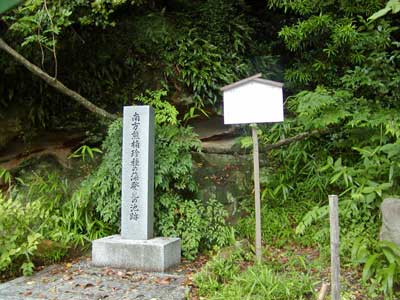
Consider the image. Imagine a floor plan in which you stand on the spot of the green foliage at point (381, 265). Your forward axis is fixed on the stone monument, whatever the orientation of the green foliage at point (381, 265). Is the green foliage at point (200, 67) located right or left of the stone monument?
right

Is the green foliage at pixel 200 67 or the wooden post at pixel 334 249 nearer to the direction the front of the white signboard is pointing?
the wooden post

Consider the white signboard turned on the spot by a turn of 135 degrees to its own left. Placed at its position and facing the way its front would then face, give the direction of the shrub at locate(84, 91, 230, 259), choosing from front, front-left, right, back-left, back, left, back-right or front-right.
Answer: left

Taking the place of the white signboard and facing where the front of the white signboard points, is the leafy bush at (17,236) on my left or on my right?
on my right

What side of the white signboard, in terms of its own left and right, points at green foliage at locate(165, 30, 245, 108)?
back

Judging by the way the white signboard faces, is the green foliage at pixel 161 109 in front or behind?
behind

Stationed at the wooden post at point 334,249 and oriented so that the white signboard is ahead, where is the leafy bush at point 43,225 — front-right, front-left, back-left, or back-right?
front-left

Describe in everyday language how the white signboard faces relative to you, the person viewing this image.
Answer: facing the viewer

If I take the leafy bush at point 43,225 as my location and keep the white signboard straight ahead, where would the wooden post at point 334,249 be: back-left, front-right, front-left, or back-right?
front-right
